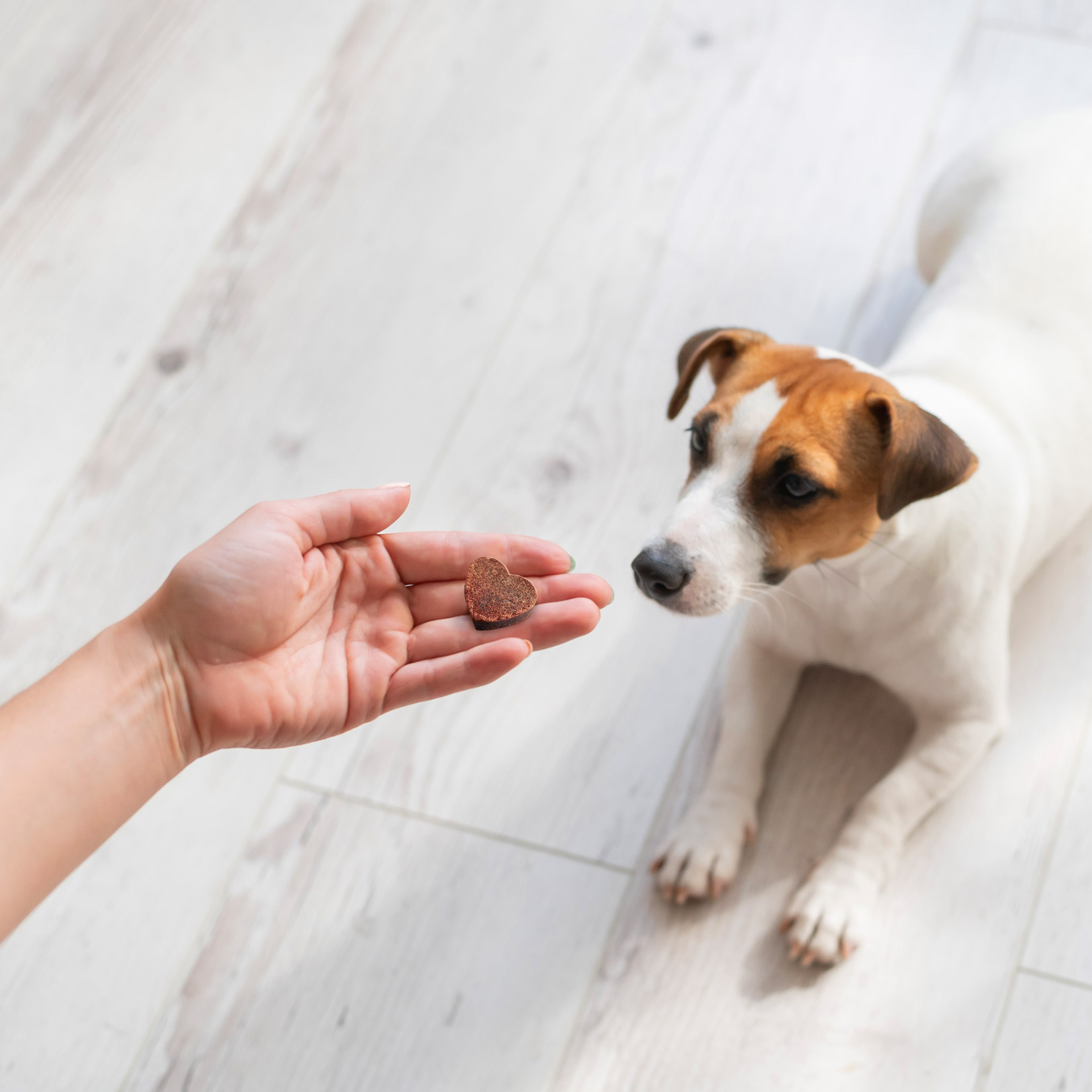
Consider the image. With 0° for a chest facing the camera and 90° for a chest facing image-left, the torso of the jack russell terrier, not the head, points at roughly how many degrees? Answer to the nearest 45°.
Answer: approximately 45°
